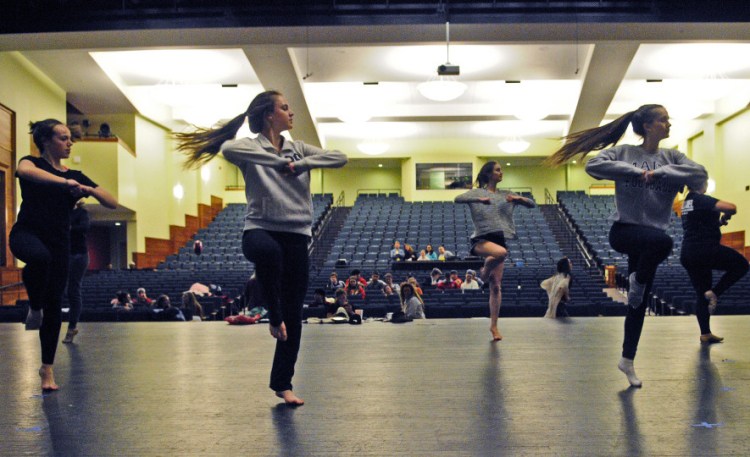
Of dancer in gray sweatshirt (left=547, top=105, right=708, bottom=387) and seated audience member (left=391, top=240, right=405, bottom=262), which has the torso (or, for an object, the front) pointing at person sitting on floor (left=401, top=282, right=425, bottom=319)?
the seated audience member

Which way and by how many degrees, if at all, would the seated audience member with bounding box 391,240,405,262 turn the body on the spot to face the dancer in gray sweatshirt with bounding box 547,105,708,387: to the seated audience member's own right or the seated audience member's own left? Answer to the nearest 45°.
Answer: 0° — they already face them

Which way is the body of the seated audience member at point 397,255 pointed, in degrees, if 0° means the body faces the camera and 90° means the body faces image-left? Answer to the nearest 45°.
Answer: approximately 0°

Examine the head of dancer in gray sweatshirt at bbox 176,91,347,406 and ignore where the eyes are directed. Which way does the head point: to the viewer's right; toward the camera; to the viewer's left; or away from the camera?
to the viewer's right

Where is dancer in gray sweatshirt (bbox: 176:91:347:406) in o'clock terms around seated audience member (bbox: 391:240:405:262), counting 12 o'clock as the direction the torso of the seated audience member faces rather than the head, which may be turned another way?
The dancer in gray sweatshirt is roughly at 12 o'clock from the seated audience member.
